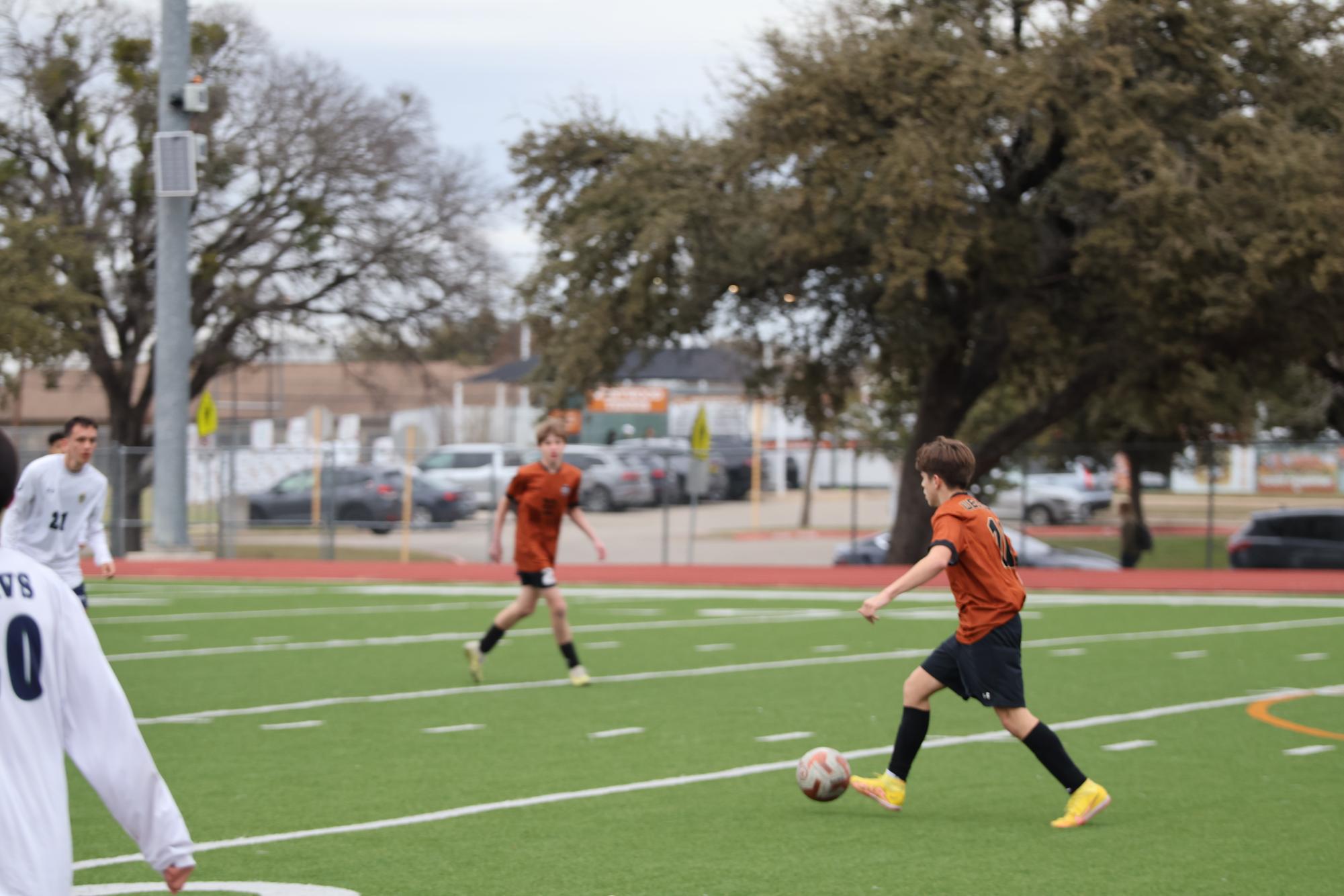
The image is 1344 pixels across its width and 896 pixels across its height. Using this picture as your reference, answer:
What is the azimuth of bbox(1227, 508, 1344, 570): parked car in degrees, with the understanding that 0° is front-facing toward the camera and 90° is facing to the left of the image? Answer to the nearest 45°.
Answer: approximately 270°

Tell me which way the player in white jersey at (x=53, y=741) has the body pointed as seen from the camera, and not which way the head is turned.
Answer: away from the camera

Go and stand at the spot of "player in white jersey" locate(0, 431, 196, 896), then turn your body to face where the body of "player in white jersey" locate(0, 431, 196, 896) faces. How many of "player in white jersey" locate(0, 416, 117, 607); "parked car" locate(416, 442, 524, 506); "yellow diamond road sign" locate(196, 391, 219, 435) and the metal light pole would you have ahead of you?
4

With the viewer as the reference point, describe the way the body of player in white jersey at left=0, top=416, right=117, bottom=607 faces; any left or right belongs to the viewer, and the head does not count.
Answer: facing the viewer and to the right of the viewer

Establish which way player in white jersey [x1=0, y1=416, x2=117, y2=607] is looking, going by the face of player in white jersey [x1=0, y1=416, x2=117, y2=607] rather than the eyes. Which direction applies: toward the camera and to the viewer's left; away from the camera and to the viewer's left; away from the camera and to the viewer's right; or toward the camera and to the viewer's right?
toward the camera and to the viewer's right

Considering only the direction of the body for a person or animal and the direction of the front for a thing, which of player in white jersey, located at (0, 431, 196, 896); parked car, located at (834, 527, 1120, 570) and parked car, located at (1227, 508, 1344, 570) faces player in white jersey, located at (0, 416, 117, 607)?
player in white jersey, located at (0, 431, 196, 896)

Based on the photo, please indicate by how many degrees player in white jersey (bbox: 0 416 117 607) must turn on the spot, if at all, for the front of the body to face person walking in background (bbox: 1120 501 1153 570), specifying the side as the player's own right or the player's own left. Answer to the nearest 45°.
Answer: approximately 90° to the player's own left

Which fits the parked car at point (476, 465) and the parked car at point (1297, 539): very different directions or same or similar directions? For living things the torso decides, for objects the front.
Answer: very different directions
